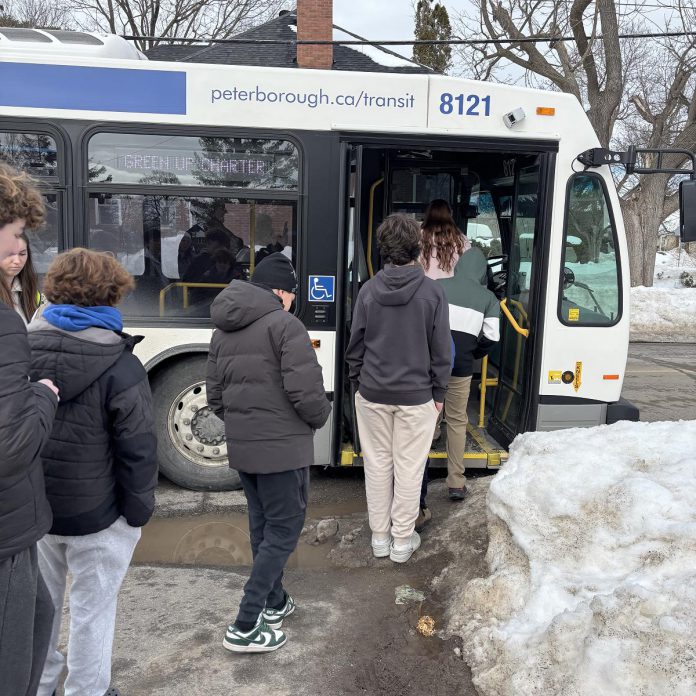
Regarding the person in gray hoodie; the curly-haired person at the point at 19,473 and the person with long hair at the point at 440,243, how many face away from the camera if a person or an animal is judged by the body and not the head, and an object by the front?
2

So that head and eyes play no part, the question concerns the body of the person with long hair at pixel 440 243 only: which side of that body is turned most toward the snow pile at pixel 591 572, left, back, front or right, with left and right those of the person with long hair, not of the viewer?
back

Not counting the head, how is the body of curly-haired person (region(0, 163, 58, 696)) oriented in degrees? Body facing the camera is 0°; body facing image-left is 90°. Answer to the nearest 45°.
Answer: approximately 270°

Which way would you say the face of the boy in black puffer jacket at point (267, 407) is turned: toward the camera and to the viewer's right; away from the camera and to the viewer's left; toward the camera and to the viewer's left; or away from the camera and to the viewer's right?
away from the camera and to the viewer's right

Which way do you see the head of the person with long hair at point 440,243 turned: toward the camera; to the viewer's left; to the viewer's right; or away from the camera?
away from the camera

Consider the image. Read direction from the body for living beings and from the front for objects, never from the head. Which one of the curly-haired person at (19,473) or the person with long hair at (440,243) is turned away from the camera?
the person with long hair

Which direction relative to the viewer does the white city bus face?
to the viewer's right

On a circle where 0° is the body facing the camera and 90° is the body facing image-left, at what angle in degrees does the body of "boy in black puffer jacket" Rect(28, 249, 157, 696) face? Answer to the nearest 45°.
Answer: approximately 225°

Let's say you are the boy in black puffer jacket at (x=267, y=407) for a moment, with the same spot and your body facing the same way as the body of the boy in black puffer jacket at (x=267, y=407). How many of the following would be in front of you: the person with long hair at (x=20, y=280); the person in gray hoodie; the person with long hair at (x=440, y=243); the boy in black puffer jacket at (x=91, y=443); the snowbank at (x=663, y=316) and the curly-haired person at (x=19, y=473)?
3

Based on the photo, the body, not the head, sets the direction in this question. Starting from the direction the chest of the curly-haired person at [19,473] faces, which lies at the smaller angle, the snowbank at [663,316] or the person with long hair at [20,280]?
the snowbank

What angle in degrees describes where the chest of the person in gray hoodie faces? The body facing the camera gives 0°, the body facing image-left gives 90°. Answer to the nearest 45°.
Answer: approximately 180°

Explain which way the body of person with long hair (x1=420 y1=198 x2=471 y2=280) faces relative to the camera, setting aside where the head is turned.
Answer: away from the camera

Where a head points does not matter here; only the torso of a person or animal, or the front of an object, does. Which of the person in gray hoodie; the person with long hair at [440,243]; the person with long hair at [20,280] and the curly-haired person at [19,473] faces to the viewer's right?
the curly-haired person
